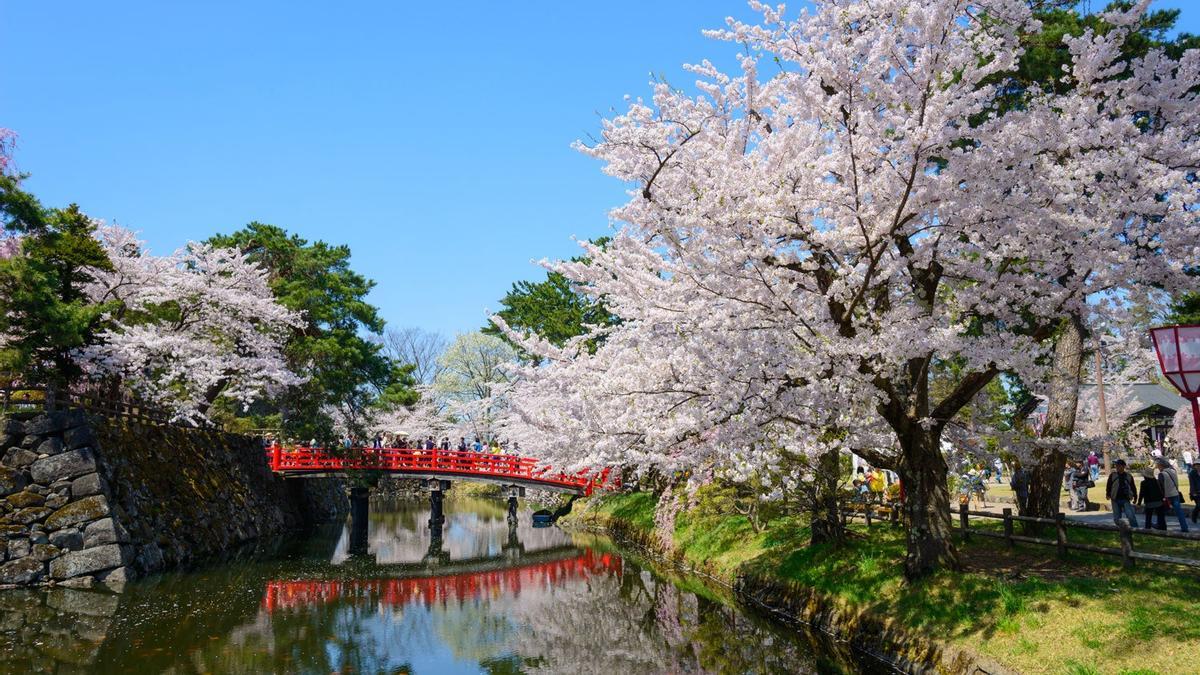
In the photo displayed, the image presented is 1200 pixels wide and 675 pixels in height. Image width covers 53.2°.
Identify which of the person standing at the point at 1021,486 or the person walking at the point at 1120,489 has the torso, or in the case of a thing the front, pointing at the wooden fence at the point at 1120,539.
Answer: the person walking at the point at 1120,489

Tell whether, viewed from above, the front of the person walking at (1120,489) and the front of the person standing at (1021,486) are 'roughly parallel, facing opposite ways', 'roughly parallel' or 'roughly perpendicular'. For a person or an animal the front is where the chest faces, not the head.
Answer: roughly parallel, facing opposite ways

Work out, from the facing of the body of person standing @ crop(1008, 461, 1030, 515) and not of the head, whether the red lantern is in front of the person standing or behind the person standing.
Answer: behind

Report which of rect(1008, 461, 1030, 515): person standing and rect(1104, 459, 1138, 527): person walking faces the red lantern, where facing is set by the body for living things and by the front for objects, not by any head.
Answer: rect(1104, 459, 1138, 527): person walking

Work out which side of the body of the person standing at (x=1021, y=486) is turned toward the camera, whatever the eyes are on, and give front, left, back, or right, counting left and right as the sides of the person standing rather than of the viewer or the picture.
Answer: back

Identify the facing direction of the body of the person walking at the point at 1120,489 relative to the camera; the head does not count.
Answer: toward the camera

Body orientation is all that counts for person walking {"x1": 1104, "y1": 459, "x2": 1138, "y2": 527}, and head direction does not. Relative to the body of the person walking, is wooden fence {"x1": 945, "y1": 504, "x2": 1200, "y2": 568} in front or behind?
in front

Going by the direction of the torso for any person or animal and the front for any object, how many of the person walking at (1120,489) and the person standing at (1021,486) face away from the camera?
1

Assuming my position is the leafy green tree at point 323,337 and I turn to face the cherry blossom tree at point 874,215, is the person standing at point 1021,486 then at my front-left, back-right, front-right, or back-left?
front-left
